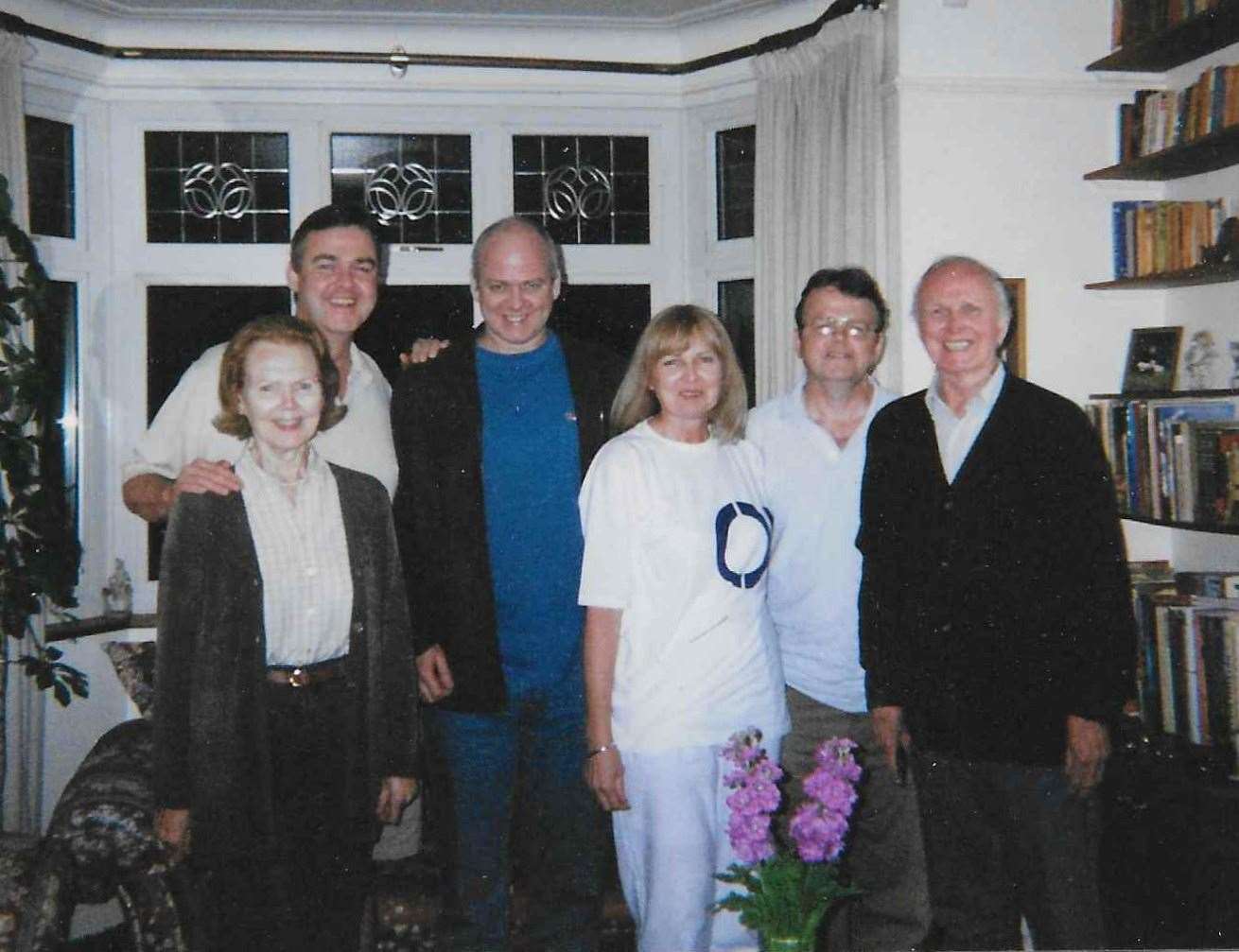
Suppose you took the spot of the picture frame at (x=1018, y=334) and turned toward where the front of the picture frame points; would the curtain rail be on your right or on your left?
on your right

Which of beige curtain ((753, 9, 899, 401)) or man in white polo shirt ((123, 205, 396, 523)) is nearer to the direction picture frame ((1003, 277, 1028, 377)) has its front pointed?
the man in white polo shirt

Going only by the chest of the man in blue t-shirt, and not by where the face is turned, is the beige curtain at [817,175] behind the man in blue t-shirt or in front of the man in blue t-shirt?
behind

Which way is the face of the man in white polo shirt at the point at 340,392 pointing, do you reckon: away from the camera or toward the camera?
toward the camera

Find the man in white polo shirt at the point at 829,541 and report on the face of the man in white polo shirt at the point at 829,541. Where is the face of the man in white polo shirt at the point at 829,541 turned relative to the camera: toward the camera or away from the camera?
toward the camera

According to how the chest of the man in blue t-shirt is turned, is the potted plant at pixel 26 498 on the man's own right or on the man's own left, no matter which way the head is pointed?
on the man's own right

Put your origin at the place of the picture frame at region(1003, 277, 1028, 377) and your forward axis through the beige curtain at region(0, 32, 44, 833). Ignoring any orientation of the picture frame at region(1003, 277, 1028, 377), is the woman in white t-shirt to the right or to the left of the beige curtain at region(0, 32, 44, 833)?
left

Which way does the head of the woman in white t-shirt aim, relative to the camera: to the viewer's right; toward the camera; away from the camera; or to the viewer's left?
toward the camera

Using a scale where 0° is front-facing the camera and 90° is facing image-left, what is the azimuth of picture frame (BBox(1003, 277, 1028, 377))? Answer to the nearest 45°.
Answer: approximately 0°

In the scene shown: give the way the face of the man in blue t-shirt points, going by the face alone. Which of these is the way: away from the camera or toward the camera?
toward the camera

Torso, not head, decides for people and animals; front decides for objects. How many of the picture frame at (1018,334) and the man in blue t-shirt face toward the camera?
2

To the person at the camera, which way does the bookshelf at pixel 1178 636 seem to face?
facing the viewer and to the left of the viewer

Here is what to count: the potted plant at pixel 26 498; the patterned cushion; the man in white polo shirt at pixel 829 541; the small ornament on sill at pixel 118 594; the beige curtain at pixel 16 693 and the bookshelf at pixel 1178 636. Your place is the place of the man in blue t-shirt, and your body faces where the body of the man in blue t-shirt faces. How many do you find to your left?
2

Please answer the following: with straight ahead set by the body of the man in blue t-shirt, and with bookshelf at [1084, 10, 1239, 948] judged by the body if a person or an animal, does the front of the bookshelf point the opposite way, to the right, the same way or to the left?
to the right

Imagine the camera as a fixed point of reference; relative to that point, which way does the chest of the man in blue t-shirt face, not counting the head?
toward the camera
